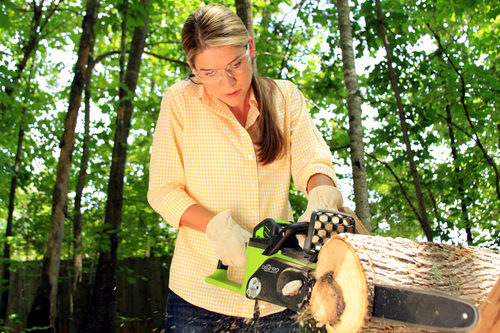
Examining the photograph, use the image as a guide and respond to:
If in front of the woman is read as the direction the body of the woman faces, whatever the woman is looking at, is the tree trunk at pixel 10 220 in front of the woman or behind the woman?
behind

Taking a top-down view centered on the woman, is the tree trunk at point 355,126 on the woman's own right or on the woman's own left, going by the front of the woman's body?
on the woman's own left

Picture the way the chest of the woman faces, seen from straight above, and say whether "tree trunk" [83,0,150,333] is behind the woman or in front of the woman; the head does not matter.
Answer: behind

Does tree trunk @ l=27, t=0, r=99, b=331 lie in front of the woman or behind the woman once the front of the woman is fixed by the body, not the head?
behind

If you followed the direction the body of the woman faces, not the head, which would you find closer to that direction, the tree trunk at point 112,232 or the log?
the log

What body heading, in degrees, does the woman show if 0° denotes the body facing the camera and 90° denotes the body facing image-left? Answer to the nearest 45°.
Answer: approximately 315°

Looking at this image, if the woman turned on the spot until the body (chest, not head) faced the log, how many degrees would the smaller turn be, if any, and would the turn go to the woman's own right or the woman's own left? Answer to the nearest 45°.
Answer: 0° — they already face it

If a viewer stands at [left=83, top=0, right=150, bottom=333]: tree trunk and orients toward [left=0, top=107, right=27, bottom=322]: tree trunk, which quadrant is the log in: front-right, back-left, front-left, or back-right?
back-left
